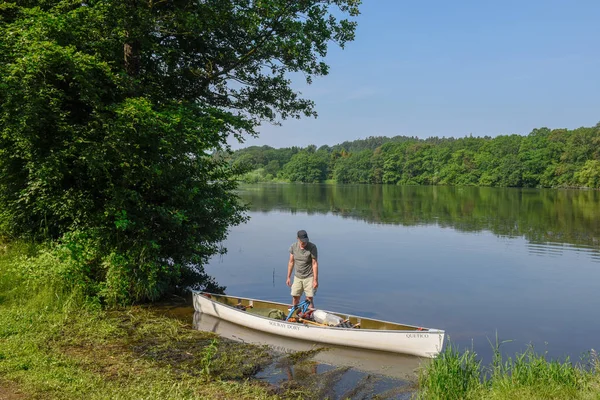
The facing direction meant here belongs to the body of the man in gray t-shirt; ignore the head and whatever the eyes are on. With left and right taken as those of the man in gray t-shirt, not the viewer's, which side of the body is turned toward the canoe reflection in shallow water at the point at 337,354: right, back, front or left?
front

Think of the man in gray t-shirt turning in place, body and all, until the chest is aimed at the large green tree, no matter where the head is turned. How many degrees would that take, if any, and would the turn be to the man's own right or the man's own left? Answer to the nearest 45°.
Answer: approximately 90° to the man's own right

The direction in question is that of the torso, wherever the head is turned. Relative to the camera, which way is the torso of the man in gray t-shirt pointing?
toward the camera
